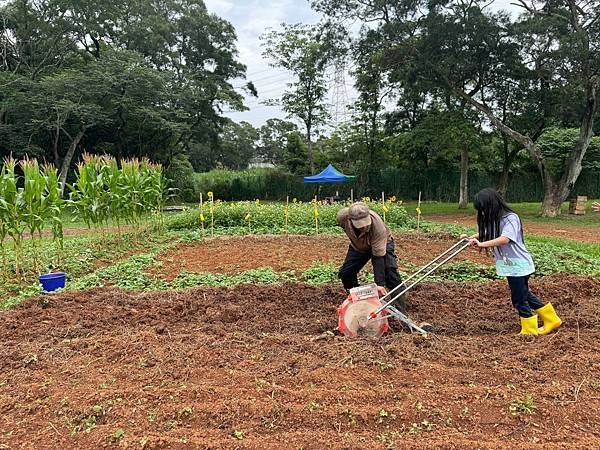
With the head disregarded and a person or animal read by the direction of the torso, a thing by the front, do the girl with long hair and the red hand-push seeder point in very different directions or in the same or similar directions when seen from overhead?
same or similar directions

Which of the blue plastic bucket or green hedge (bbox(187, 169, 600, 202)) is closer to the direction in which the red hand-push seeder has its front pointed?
the blue plastic bucket

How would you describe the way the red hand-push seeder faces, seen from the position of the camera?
facing to the left of the viewer

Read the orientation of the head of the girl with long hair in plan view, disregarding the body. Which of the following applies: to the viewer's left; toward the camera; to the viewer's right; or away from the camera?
to the viewer's left

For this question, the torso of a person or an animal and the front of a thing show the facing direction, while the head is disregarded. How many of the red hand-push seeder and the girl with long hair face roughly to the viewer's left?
2

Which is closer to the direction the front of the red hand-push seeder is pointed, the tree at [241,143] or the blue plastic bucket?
the blue plastic bucket

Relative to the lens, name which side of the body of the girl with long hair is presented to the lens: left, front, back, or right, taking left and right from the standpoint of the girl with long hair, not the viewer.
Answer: left

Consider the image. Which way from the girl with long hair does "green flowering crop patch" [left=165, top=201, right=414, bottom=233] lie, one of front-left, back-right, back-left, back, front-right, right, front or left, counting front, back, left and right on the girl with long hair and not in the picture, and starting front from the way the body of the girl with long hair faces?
front-right

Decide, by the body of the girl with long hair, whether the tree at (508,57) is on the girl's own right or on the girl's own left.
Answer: on the girl's own right

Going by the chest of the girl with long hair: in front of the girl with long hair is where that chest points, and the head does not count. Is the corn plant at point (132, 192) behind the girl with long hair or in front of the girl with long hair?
in front

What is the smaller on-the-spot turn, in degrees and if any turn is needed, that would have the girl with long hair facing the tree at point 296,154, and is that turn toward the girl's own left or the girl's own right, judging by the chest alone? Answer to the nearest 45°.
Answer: approximately 45° to the girl's own right

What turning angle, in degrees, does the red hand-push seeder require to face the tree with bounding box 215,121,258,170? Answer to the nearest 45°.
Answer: approximately 90° to its right

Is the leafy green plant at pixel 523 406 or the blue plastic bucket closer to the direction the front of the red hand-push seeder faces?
the blue plastic bucket
